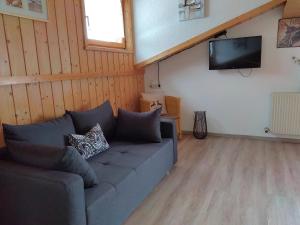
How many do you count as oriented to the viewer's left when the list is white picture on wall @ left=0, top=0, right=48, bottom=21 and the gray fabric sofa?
0

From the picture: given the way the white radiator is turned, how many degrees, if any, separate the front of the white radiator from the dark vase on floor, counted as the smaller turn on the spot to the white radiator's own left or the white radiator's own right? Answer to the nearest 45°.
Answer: approximately 90° to the white radiator's own right

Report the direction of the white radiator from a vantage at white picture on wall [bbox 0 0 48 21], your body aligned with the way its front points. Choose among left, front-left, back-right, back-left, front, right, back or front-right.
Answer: front-left

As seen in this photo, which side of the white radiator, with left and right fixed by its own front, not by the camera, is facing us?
front

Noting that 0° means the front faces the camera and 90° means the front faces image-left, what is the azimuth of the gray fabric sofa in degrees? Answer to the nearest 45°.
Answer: approximately 315°
